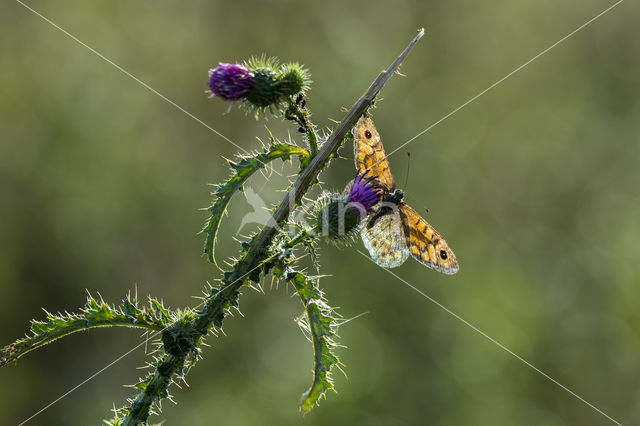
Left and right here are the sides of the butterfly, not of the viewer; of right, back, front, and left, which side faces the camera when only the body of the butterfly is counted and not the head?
right
